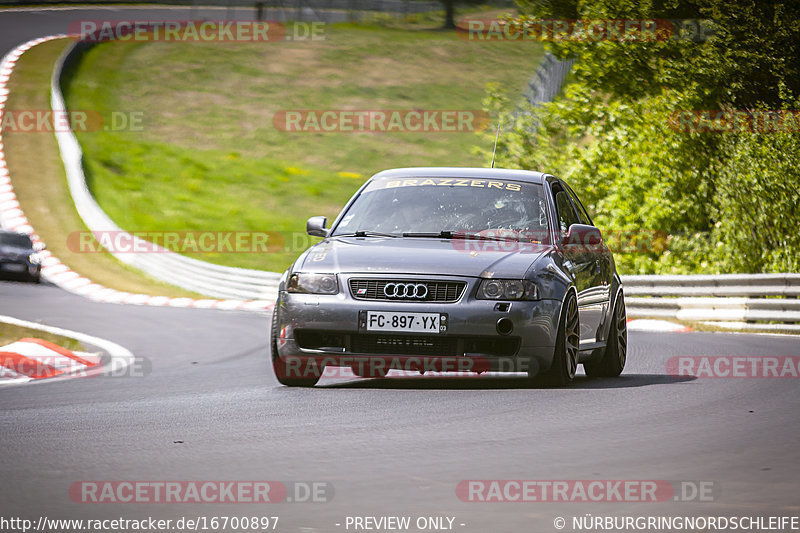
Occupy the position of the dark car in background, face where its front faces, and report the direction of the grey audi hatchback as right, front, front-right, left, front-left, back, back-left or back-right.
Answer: front-right

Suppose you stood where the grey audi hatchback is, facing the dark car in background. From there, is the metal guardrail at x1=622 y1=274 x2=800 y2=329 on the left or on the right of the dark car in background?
right

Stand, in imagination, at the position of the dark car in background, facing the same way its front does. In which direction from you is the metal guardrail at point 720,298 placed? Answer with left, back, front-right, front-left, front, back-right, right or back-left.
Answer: front

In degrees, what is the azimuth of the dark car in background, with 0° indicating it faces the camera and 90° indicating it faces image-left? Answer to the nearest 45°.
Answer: approximately 315°
